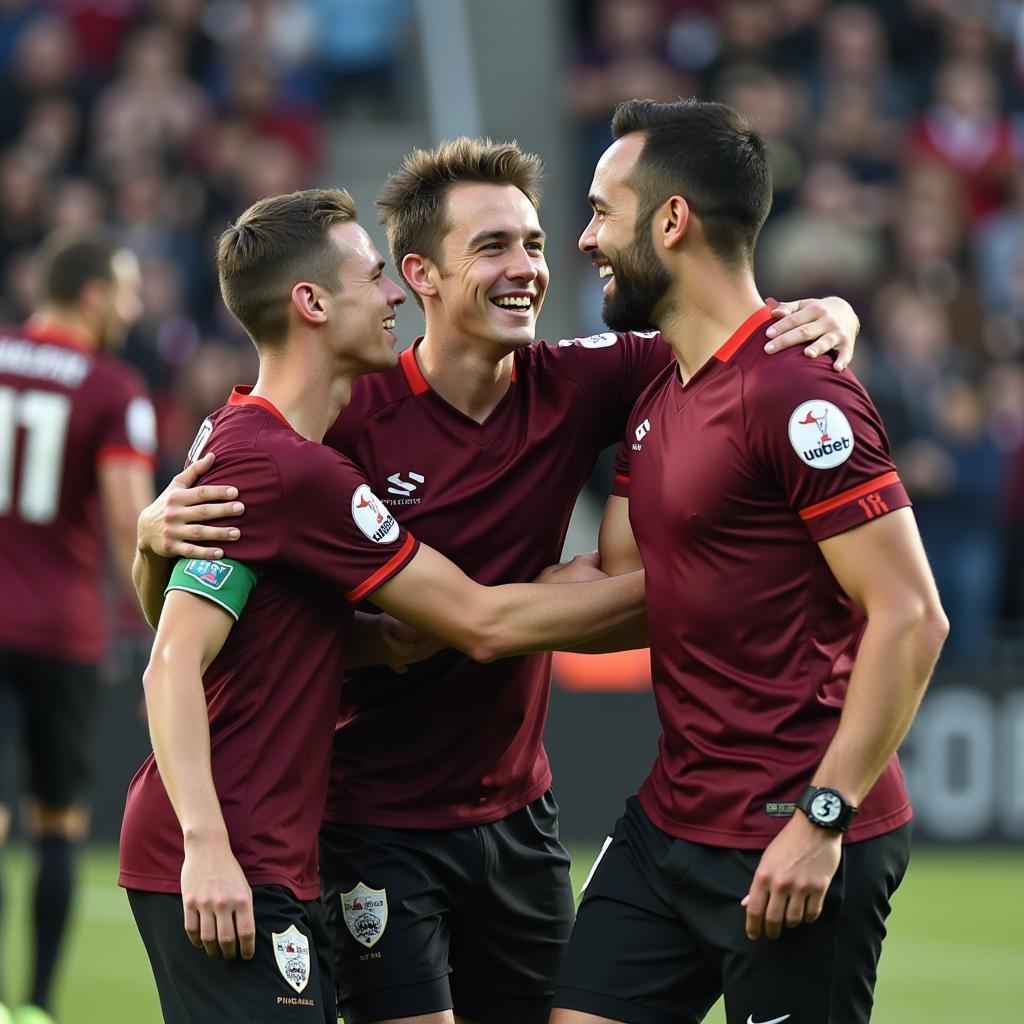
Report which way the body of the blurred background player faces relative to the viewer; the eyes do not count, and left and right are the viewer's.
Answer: facing away from the viewer and to the right of the viewer

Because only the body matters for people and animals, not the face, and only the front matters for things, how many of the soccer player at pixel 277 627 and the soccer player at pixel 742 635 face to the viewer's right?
1

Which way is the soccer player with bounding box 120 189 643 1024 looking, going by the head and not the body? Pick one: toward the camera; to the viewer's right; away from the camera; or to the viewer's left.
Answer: to the viewer's right

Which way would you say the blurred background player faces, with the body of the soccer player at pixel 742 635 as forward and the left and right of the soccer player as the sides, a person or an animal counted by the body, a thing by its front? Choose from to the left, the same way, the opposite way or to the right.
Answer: the opposite way

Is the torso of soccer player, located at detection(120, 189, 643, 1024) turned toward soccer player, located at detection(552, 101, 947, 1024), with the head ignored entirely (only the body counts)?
yes

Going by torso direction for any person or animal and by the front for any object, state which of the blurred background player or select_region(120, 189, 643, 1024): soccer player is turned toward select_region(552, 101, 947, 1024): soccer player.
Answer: select_region(120, 189, 643, 1024): soccer player

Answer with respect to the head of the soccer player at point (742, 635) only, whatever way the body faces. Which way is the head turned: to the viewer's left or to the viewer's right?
to the viewer's left

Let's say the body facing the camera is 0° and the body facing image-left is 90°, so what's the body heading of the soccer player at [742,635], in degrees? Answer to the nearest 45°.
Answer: approximately 45°

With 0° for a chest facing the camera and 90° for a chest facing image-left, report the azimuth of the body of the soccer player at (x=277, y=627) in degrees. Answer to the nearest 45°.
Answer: approximately 270°

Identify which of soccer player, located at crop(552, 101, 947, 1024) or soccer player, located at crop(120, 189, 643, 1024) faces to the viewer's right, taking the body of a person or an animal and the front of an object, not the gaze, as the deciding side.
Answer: soccer player, located at crop(120, 189, 643, 1024)

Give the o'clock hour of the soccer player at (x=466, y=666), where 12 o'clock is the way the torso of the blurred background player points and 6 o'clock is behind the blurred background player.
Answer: The soccer player is roughly at 4 o'clock from the blurred background player.

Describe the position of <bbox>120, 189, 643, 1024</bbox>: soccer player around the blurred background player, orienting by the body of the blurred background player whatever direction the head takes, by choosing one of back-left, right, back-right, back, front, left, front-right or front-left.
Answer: back-right
